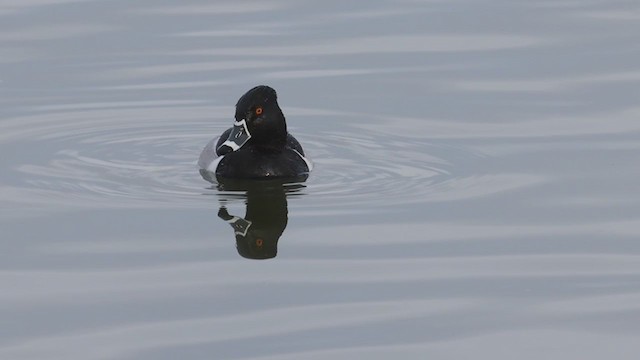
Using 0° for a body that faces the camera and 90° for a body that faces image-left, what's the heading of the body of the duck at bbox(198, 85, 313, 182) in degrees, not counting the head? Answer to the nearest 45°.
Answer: approximately 0°
